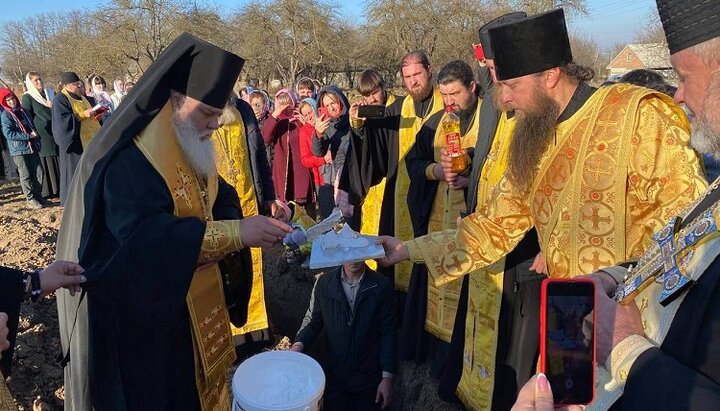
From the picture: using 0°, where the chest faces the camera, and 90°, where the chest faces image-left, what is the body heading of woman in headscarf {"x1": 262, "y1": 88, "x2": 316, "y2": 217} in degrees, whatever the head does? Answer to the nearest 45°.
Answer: approximately 0°

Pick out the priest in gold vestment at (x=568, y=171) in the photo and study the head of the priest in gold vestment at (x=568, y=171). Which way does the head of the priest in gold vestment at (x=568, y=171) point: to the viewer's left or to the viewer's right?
to the viewer's left

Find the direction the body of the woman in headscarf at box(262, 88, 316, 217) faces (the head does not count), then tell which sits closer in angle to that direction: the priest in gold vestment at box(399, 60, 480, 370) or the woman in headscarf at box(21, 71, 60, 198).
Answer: the priest in gold vestment

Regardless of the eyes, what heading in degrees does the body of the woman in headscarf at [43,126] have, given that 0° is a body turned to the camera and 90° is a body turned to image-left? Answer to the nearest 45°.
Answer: approximately 315°

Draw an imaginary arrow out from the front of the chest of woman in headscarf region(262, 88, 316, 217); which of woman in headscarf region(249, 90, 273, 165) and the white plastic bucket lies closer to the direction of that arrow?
the white plastic bucket
